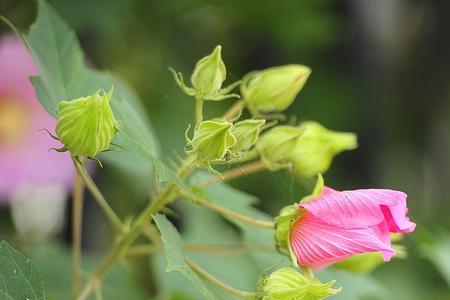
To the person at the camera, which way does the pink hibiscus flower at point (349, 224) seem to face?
facing to the right of the viewer
